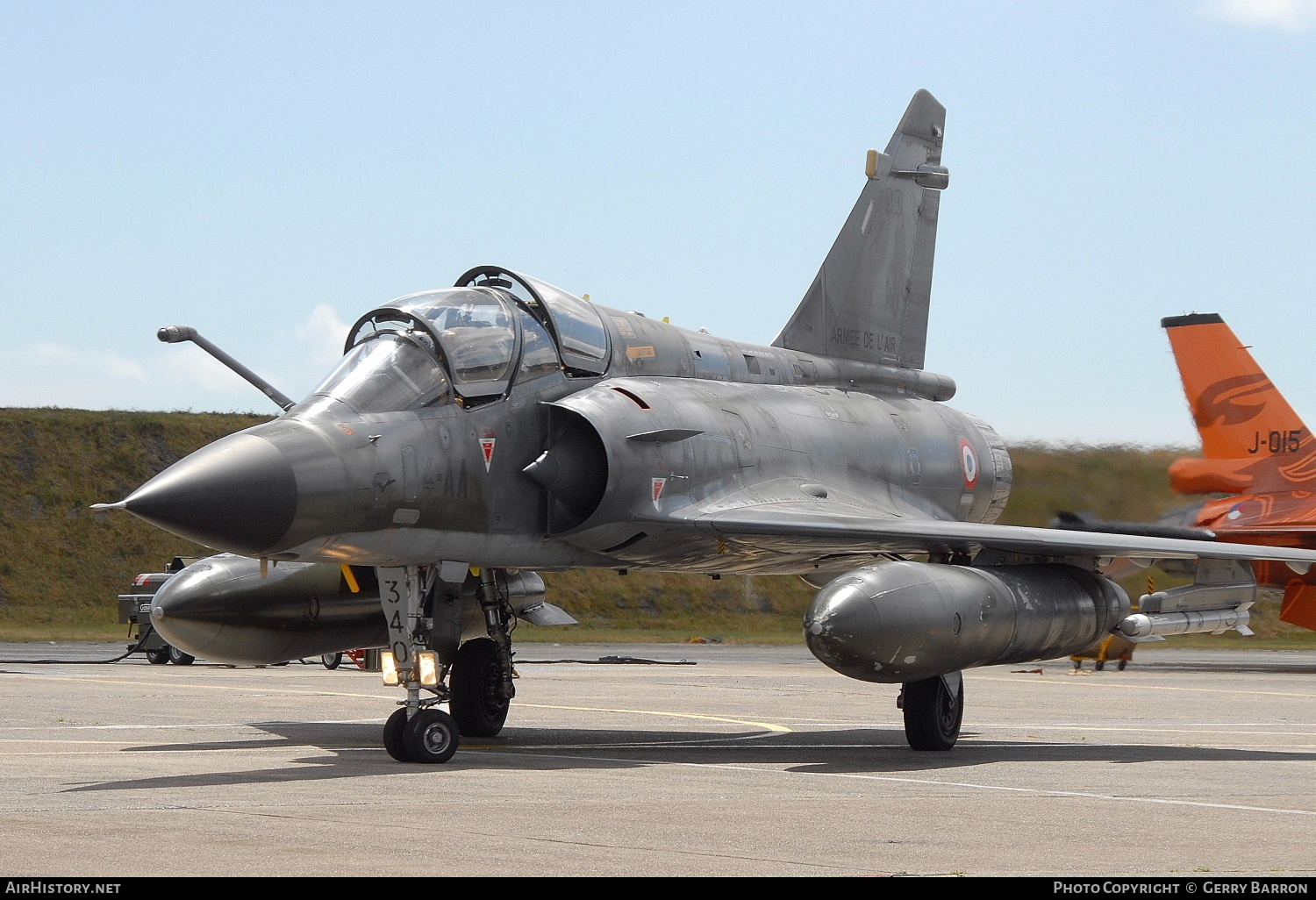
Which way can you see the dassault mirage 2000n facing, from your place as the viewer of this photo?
facing the viewer and to the left of the viewer

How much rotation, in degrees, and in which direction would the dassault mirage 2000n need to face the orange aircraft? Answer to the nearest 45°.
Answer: approximately 180°
